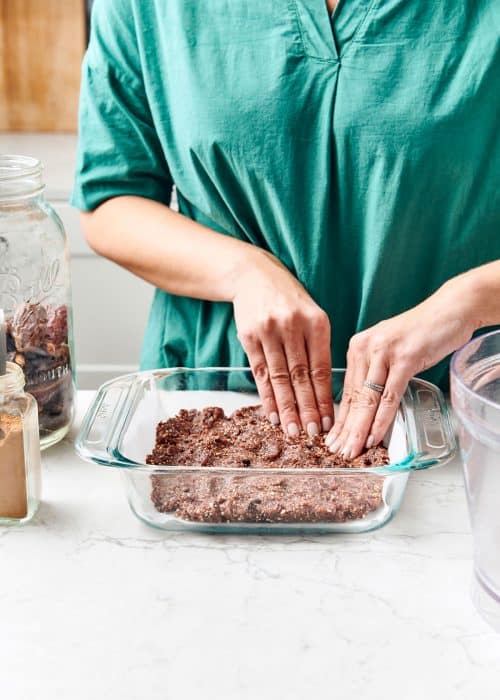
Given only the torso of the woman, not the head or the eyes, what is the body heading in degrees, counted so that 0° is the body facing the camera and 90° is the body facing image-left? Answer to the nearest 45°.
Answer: approximately 0°
